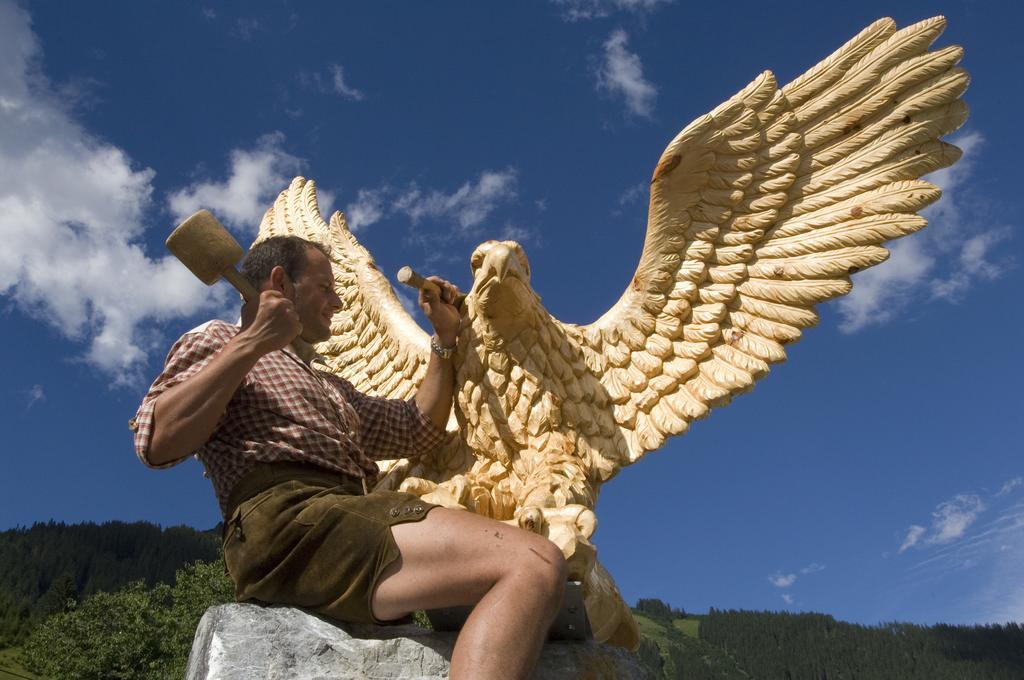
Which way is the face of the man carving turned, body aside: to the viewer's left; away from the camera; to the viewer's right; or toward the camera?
to the viewer's right

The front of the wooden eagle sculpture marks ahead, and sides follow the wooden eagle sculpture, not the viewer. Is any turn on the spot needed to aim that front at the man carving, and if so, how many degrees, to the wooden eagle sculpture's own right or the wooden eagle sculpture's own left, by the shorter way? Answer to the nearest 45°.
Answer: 0° — it already faces them

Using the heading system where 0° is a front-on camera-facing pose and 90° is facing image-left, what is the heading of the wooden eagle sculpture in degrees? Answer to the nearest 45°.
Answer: approximately 45°
